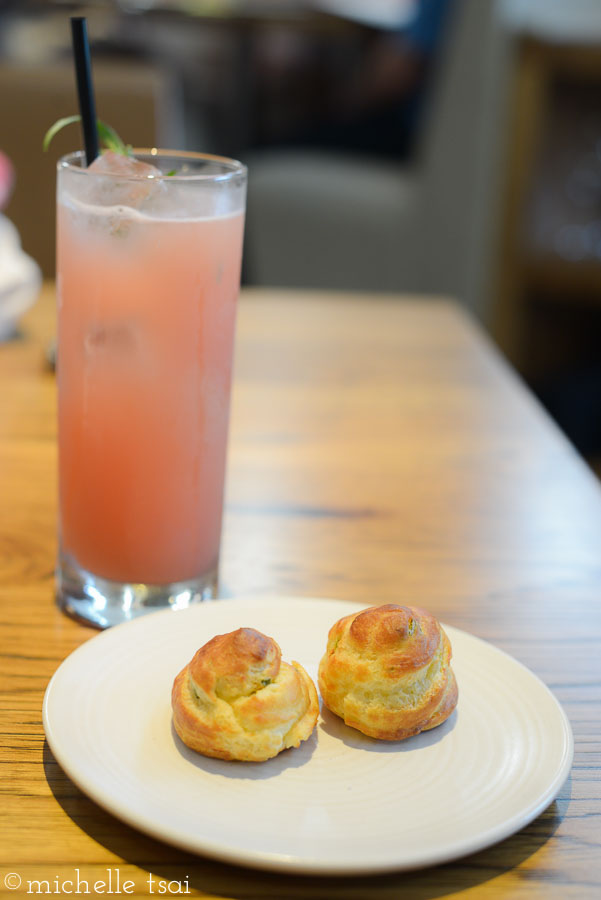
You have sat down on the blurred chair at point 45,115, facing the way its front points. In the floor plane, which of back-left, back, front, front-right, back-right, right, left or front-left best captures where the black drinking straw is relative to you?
front

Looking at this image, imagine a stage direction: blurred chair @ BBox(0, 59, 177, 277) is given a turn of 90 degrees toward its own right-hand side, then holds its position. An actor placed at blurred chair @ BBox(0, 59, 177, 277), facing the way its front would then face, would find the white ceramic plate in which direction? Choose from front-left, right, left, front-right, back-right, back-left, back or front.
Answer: left

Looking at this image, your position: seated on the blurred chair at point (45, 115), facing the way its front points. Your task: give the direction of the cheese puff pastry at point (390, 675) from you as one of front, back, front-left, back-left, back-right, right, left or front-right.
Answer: front

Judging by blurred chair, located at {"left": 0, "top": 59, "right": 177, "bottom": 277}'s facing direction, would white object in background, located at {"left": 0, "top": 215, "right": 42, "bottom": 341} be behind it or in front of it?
in front

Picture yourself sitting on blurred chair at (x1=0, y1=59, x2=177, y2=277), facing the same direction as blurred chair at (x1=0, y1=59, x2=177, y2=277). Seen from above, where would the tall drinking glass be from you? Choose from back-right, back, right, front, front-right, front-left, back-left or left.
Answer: front

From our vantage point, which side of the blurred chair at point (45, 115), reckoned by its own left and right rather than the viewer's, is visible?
front

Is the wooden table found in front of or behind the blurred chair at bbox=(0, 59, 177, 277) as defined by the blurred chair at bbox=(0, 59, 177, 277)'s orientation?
in front
